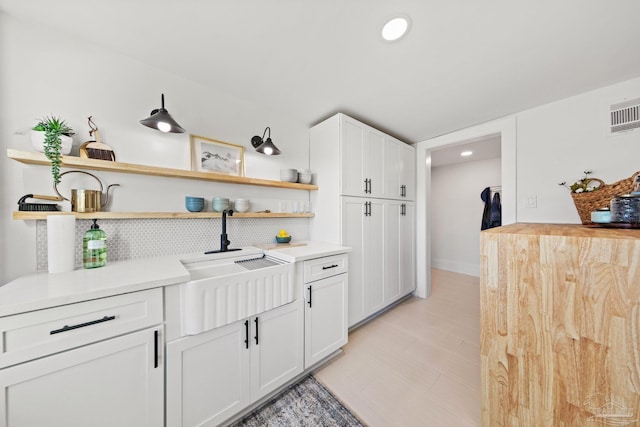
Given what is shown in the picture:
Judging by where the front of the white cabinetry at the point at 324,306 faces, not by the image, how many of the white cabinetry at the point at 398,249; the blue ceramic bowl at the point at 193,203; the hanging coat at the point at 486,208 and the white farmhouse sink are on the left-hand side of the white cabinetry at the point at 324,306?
2

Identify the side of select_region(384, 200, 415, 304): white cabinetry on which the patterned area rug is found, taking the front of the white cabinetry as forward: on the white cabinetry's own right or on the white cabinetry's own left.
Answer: on the white cabinetry's own right

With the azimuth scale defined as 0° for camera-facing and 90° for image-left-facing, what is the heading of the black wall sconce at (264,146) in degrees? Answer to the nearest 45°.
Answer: approximately 315°

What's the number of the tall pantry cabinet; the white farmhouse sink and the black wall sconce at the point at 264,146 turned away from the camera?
0

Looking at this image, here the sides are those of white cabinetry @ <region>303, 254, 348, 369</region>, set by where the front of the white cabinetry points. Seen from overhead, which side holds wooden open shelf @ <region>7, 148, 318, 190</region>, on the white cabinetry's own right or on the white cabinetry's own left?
on the white cabinetry's own right

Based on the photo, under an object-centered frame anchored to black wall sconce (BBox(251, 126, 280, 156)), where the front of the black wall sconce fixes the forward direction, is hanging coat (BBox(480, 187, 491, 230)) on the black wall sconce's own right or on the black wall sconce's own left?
on the black wall sconce's own left

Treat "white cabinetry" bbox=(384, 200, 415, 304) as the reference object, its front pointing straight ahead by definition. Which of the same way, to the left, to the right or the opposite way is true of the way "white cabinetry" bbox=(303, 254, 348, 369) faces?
the same way

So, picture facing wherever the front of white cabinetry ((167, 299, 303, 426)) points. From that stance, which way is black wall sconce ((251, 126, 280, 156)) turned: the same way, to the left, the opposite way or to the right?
the same way

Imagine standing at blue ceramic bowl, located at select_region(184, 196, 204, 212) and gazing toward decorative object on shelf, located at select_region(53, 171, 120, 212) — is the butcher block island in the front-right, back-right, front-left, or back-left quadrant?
back-left

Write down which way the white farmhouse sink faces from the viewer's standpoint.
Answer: facing the viewer and to the right of the viewer

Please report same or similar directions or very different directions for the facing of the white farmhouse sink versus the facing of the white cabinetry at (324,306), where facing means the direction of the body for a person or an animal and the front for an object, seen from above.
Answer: same or similar directions

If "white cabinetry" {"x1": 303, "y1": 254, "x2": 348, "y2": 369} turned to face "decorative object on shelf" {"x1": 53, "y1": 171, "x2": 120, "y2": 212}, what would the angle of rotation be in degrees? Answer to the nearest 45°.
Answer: approximately 135° to its right

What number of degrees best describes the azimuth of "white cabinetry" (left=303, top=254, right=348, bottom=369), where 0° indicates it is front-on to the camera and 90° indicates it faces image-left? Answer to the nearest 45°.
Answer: approximately 315°

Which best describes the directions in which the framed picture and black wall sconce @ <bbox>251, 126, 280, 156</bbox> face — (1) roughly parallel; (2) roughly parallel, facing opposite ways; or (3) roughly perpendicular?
roughly parallel

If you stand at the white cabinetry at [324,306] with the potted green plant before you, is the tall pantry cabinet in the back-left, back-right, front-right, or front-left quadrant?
back-right
